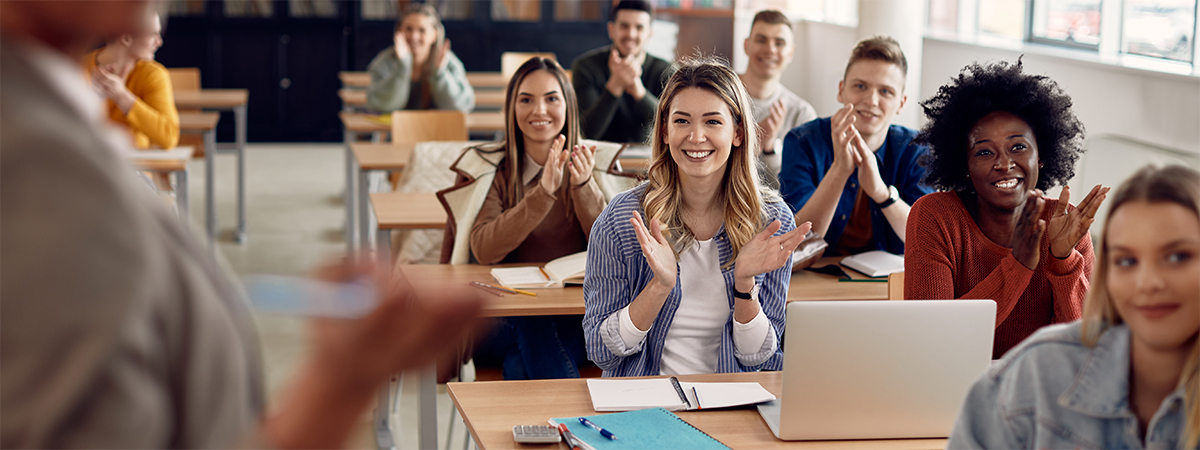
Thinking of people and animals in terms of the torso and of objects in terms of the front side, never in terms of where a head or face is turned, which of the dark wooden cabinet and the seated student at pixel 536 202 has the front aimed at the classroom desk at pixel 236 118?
the dark wooden cabinet

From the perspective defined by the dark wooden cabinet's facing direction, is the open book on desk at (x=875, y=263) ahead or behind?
ahead

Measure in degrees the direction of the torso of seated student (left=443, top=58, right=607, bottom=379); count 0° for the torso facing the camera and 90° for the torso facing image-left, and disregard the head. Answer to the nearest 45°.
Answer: approximately 0°

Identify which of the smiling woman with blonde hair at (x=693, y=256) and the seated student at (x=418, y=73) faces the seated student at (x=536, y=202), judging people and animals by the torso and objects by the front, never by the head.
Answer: the seated student at (x=418, y=73)

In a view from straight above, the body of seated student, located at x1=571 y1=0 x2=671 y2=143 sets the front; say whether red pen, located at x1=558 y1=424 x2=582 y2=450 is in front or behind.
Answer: in front
